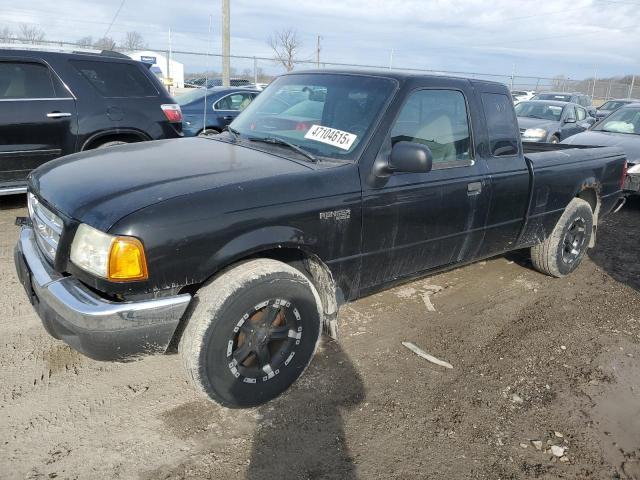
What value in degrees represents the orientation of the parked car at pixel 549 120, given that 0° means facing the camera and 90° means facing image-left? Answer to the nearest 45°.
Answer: approximately 45°

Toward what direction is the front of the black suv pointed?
to the viewer's left

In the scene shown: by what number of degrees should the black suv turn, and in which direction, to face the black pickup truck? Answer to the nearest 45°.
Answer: approximately 90° to its left

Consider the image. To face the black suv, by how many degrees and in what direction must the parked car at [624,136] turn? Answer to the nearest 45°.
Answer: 0° — it already faces it

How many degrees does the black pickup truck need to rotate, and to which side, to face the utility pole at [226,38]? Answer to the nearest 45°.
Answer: approximately 135° to its right

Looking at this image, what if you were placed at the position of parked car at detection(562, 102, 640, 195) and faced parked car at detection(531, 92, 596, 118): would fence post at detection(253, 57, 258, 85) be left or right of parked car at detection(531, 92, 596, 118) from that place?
left

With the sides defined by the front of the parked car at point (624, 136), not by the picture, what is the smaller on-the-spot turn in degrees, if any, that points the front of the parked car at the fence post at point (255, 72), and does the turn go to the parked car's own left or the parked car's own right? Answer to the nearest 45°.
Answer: approximately 90° to the parked car's own right

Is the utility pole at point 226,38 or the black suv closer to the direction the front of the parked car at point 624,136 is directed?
the black suv
